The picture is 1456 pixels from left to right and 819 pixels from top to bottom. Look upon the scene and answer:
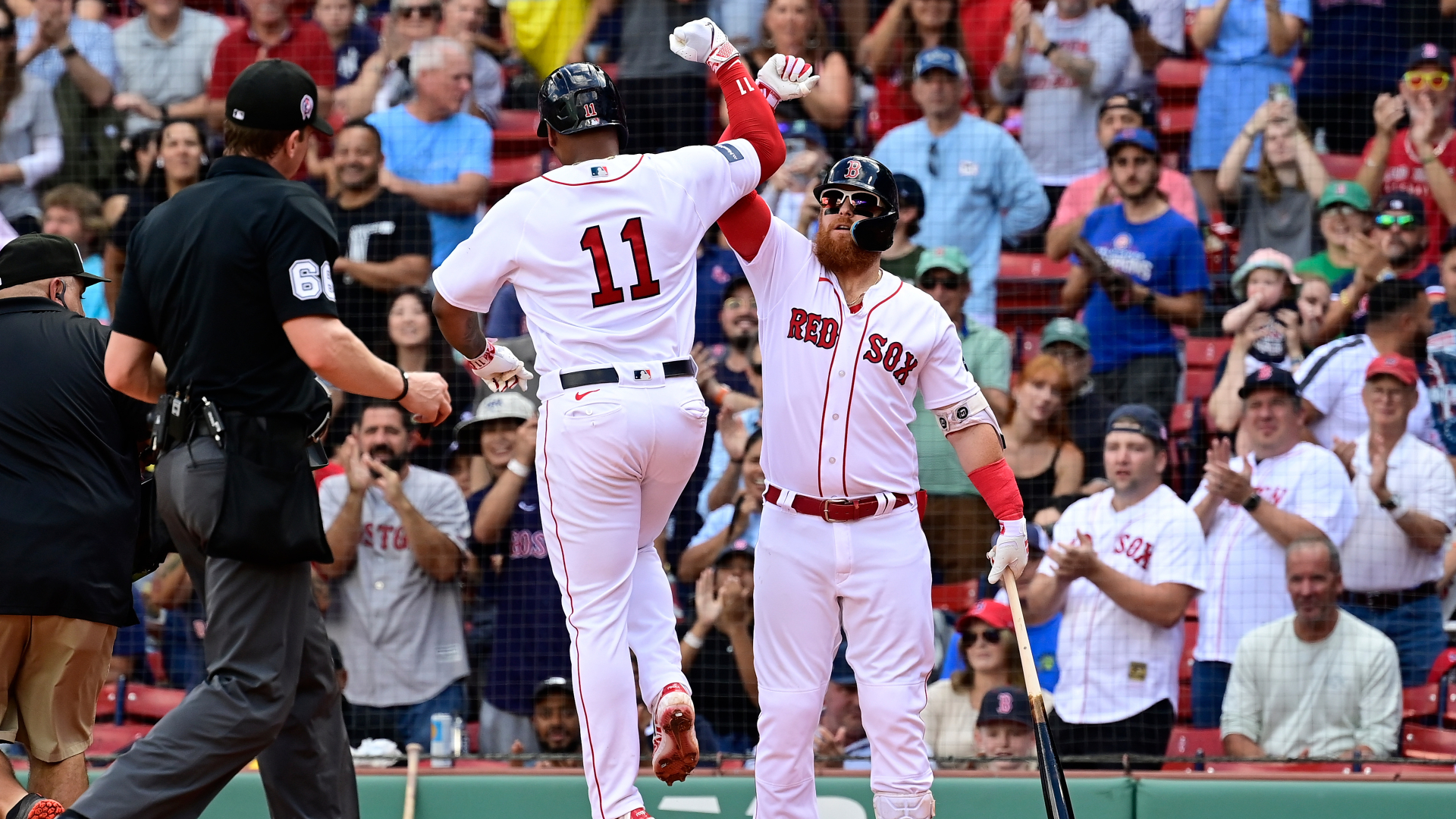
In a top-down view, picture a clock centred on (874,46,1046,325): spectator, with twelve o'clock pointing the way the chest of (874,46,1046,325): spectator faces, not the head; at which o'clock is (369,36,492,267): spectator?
(369,36,492,267): spectator is roughly at 3 o'clock from (874,46,1046,325): spectator.

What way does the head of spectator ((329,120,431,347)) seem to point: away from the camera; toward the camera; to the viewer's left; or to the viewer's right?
toward the camera

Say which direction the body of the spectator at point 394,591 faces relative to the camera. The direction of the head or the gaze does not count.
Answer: toward the camera

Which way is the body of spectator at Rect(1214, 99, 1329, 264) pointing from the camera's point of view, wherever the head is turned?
toward the camera

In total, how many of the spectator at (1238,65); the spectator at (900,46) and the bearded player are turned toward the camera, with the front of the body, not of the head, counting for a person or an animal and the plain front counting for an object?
3

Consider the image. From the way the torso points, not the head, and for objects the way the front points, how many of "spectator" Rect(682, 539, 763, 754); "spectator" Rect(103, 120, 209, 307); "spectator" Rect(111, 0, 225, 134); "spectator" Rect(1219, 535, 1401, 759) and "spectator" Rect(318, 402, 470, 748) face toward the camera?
5

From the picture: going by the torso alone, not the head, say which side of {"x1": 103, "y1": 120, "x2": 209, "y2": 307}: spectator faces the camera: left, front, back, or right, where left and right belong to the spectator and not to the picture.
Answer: front

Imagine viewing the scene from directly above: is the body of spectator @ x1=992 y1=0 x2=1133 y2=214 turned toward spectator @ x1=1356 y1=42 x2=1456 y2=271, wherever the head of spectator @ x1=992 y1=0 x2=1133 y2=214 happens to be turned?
no

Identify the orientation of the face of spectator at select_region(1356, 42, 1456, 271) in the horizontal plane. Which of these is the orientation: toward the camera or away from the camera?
toward the camera

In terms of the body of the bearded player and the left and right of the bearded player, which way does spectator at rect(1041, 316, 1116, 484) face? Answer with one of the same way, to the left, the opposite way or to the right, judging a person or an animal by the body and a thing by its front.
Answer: the same way

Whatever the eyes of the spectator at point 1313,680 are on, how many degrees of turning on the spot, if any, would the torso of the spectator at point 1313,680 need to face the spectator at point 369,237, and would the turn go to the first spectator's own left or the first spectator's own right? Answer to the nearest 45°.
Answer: approximately 90° to the first spectator's own right

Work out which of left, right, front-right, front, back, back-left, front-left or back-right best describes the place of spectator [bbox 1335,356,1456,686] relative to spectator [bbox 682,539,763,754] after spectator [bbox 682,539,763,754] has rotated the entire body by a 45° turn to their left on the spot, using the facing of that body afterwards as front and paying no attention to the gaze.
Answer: front-left

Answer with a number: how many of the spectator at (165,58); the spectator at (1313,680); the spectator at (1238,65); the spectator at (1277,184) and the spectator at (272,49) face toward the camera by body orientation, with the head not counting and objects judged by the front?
5

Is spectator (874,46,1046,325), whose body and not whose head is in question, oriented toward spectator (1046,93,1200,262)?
no

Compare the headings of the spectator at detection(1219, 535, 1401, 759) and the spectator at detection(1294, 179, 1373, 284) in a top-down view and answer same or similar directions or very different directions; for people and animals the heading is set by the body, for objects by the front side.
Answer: same or similar directions

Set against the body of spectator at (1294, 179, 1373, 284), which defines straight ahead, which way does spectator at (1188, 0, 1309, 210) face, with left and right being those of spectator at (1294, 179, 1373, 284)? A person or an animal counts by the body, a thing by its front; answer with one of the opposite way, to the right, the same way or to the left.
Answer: the same way

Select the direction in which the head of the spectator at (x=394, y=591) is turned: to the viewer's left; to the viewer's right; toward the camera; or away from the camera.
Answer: toward the camera

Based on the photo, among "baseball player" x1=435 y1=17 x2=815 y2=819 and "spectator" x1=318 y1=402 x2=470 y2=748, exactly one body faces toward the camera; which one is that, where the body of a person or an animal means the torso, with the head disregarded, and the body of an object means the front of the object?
the spectator

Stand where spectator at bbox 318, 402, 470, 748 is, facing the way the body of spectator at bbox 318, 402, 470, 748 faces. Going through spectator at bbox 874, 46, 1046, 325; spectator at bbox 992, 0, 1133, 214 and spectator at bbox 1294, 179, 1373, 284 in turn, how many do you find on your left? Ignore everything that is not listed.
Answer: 3

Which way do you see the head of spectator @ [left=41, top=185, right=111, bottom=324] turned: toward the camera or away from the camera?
toward the camera

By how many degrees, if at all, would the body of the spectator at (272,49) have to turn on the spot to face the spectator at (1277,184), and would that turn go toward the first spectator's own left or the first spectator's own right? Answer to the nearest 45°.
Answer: approximately 45° to the first spectator's own left
